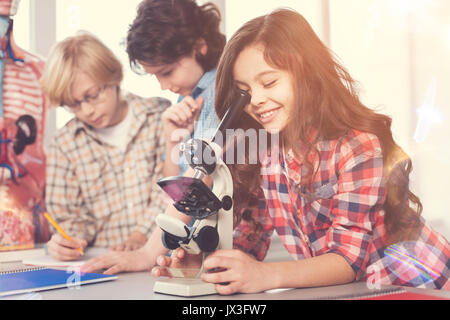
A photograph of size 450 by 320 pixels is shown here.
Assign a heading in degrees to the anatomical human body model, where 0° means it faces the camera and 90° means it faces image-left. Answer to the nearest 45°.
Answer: approximately 0°

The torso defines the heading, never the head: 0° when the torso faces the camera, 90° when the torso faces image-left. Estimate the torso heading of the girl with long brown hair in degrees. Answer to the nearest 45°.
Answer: approximately 45°

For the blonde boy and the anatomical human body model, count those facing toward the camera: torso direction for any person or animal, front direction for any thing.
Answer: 2

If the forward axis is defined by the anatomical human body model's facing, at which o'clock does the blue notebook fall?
The blue notebook is roughly at 12 o'clock from the anatomical human body model.

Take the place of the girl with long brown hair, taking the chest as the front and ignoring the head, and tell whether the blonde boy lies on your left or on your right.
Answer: on your right

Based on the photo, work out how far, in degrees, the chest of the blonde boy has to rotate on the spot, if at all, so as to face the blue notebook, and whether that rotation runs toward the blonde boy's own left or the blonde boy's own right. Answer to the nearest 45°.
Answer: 0° — they already face it

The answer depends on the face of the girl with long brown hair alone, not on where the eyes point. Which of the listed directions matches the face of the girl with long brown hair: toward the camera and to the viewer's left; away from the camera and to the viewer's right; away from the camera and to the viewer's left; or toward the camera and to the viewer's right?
toward the camera and to the viewer's left

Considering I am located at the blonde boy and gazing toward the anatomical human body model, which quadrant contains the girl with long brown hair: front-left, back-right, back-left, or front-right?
back-left

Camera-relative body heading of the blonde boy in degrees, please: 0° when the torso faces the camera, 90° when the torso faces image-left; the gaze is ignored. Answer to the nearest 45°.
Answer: approximately 0°
